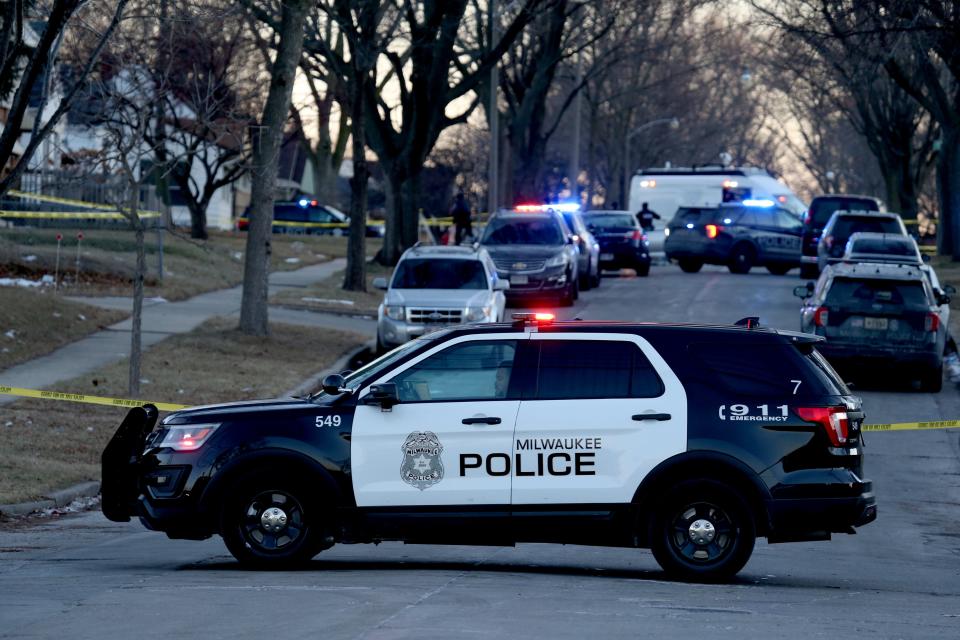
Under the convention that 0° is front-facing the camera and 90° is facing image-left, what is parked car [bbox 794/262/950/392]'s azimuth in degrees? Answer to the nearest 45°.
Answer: approximately 180°

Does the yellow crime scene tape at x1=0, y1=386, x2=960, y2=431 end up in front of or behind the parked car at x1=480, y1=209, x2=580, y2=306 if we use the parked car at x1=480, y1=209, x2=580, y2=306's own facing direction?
in front

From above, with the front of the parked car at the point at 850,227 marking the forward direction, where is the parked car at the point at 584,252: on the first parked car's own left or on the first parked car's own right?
on the first parked car's own left

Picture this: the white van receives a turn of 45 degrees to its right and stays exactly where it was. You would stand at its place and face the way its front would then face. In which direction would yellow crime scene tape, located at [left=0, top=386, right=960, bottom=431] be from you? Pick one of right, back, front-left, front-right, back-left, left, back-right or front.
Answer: front-right

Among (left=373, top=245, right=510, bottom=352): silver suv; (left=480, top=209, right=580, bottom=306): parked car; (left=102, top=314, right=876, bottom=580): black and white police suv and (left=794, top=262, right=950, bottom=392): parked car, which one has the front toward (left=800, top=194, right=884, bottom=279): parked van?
(left=794, top=262, right=950, bottom=392): parked car

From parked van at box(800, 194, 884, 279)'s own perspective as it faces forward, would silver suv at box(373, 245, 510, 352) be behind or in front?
behind

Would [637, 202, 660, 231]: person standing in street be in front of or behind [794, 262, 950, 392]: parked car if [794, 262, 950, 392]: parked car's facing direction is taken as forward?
in front

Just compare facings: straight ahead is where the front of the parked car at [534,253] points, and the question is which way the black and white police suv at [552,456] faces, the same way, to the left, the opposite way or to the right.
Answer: to the right

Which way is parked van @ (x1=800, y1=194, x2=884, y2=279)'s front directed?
away from the camera

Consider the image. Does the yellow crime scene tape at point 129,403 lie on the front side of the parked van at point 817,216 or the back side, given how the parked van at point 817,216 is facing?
on the back side

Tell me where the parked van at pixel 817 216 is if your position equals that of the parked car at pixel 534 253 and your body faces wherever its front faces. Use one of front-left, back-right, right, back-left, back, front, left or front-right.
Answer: back-left

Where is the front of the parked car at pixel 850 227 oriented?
away from the camera

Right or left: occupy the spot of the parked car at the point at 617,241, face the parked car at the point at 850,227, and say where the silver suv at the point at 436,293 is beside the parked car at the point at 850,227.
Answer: right

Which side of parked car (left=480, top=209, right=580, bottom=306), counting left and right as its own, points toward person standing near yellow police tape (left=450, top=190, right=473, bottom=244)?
back

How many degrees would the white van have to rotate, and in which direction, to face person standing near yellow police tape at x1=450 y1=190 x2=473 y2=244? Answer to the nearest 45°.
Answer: approximately 135° to its right
